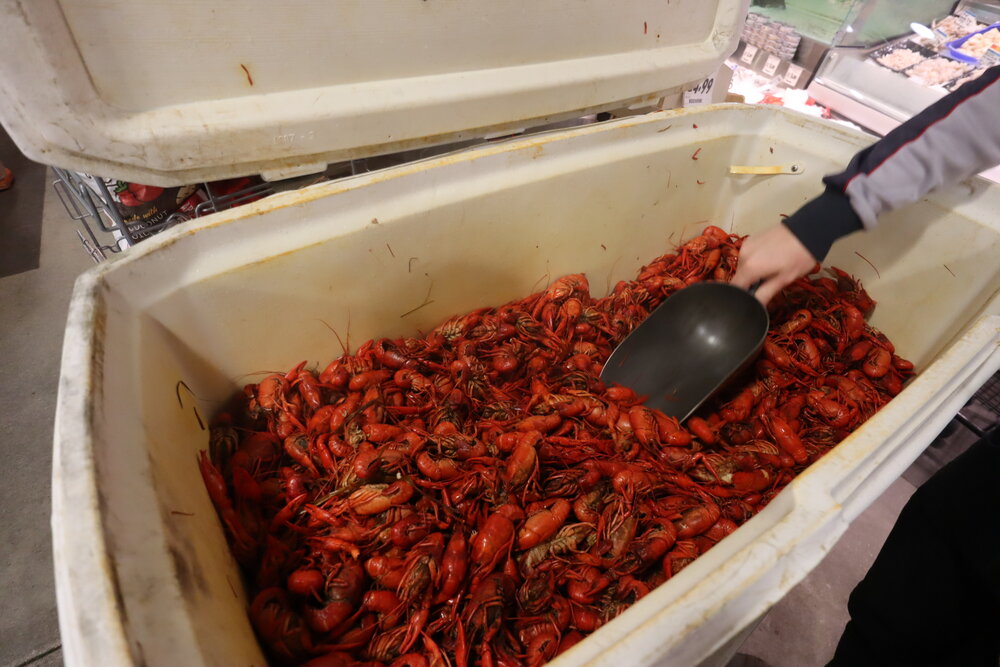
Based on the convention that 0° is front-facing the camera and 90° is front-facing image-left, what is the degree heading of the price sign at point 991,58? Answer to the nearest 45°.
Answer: approximately 45°

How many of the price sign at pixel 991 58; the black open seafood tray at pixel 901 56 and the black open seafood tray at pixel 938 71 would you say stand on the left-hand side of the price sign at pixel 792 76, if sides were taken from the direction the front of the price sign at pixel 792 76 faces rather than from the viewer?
3

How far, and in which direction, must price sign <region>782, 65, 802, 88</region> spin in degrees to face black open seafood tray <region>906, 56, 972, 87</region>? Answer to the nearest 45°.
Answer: approximately 90° to its left

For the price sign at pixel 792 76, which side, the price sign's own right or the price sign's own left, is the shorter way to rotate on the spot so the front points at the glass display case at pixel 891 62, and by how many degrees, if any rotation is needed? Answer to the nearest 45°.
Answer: approximately 90° to the price sign's own left

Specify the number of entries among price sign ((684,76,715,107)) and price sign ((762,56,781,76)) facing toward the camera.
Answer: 2

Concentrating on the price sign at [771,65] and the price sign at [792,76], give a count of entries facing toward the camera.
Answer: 2

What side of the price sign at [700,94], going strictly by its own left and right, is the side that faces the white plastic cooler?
front

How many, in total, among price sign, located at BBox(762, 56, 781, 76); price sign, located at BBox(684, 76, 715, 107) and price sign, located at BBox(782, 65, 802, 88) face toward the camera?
3
